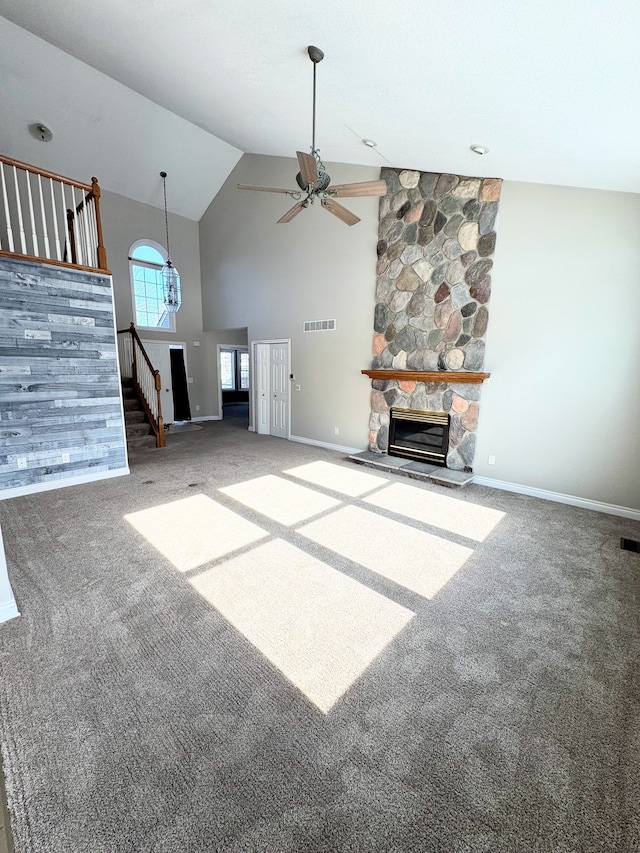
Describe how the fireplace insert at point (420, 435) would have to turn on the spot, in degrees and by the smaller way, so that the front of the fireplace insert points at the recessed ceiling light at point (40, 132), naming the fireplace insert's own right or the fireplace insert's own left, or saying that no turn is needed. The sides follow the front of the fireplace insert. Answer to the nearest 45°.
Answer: approximately 45° to the fireplace insert's own right

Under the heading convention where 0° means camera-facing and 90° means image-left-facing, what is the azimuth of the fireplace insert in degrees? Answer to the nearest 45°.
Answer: approximately 45°

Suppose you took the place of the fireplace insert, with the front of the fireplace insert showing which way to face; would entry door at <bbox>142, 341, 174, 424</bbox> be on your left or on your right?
on your right

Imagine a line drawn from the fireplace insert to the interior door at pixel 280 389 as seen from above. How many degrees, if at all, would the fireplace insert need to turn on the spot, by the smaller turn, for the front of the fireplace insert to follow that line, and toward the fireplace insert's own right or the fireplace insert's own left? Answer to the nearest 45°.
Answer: approximately 90° to the fireplace insert's own right

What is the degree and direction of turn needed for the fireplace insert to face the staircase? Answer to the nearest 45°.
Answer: approximately 45° to its right

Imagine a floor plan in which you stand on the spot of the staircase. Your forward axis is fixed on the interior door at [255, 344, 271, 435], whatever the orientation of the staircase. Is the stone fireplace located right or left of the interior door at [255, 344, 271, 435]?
right

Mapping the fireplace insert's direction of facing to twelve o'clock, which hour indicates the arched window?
The arched window is roughly at 2 o'clock from the fireplace insert.

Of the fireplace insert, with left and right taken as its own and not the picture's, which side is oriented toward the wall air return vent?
right
